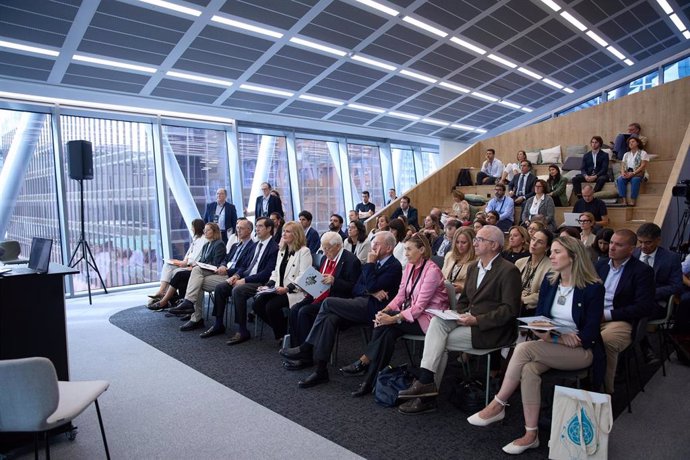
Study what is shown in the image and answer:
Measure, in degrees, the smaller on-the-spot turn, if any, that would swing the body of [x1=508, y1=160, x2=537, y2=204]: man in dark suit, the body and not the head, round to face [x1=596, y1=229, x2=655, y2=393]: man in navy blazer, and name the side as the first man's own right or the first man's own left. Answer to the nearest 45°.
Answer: approximately 45° to the first man's own left

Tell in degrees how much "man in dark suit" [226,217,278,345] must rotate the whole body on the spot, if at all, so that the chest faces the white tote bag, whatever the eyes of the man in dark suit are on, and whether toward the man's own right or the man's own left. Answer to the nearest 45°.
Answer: approximately 90° to the man's own left

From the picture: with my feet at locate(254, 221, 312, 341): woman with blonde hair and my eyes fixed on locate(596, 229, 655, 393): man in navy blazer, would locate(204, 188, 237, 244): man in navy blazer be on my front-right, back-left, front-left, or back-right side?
back-left

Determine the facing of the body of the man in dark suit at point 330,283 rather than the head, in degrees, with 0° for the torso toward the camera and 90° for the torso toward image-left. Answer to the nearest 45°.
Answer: approximately 45°
